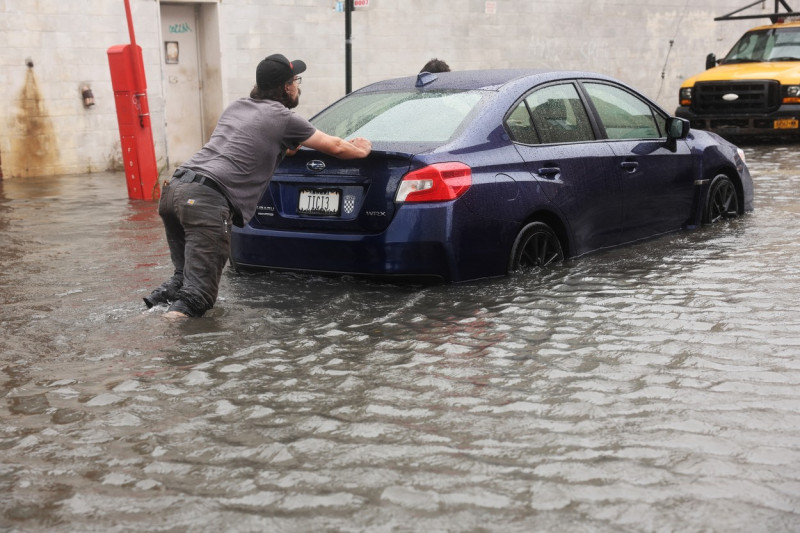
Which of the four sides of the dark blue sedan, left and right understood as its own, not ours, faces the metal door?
left

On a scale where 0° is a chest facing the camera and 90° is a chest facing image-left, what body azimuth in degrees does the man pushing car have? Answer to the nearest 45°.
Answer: approximately 225°

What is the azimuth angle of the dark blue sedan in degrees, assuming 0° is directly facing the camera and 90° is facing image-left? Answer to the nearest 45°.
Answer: approximately 225°

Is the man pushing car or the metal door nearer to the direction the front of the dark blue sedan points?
the metal door

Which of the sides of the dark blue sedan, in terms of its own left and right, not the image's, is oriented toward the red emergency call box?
left

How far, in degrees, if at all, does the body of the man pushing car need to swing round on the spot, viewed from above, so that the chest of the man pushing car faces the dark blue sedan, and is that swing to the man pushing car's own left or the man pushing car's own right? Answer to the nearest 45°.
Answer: approximately 45° to the man pushing car's own right

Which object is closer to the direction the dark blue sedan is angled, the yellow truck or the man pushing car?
the yellow truck

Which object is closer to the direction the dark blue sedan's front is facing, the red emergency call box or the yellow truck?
the yellow truck

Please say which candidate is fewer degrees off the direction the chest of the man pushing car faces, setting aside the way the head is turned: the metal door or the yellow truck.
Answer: the yellow truck

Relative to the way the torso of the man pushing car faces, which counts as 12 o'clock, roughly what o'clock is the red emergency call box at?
The red emergency call box is roughly at 10 o'clock from the man pushing car.
